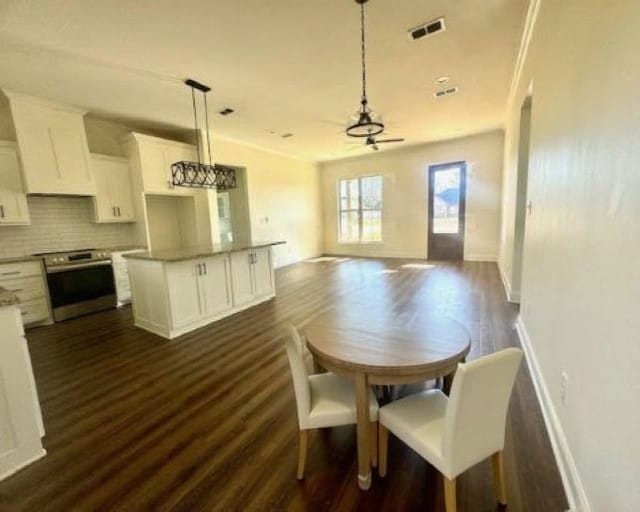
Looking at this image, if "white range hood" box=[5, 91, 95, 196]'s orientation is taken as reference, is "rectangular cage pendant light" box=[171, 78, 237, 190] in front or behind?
in front

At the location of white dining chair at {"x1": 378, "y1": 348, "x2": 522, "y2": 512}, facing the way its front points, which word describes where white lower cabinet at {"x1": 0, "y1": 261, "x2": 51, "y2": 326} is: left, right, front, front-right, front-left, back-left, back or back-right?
front-left

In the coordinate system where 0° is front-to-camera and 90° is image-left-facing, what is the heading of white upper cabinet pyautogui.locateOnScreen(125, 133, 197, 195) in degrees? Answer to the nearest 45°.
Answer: approximately 315°

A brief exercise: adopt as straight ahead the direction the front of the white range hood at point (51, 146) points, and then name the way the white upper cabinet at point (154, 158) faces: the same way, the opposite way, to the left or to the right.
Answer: the same way

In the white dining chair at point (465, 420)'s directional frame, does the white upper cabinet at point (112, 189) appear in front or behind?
in front

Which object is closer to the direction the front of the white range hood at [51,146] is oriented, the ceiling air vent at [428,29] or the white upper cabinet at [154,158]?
the ceiling air vent

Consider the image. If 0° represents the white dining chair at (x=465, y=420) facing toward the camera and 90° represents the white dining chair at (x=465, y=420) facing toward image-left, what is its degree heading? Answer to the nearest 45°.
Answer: approximately 135°

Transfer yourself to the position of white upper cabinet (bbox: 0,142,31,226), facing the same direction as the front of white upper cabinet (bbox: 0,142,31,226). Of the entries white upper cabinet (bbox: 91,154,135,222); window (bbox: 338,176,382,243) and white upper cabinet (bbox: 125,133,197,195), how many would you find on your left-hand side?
3

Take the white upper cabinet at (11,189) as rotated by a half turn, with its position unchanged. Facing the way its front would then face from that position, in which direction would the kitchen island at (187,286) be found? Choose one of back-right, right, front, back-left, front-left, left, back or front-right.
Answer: back-right
